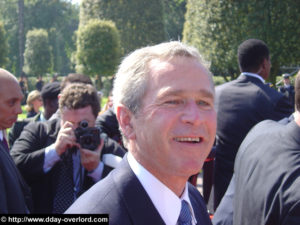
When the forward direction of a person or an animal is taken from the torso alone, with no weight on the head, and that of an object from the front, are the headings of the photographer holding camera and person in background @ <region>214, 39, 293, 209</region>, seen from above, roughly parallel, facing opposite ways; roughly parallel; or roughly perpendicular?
roughly parallel, facing opposite ways

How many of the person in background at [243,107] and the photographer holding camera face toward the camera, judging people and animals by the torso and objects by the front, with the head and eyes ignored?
1

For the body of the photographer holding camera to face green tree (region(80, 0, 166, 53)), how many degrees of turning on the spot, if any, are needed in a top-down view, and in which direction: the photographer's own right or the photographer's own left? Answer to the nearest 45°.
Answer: approximately 180°

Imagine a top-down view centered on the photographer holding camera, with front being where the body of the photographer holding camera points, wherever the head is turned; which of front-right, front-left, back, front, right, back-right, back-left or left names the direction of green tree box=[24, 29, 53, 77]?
back

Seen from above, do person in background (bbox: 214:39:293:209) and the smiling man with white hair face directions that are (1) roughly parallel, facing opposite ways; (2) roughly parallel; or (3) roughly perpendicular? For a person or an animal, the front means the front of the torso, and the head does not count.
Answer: roughly perpendicular

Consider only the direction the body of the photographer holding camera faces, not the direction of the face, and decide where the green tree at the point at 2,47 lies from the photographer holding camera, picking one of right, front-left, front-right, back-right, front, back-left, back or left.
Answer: back

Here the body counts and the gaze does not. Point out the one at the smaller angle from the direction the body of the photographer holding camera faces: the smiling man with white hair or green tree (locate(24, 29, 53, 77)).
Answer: the smiling man with white hair

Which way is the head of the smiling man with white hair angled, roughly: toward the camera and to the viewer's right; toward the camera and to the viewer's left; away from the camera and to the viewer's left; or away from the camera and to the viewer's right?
toward the camera and to the viewer's right
